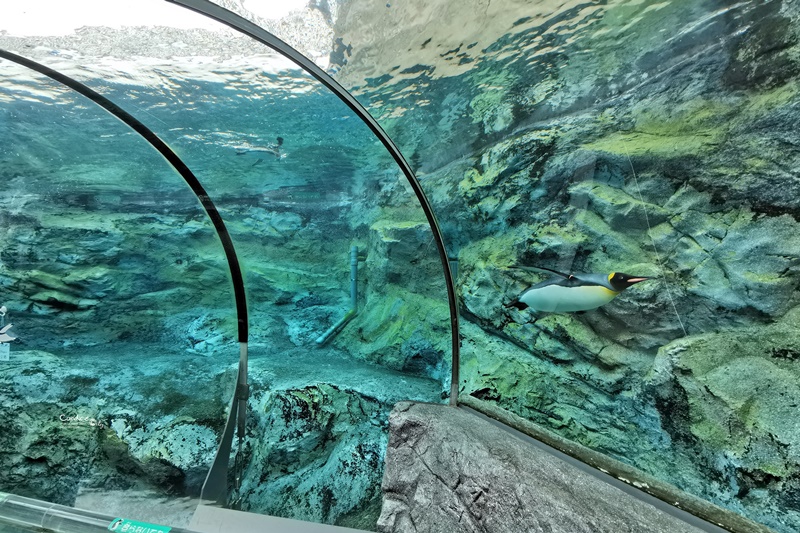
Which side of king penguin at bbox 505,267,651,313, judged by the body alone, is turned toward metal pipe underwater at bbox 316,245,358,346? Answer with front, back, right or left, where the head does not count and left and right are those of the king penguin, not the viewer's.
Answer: back

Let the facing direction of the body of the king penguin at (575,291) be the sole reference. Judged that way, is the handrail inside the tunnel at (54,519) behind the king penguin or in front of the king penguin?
behind

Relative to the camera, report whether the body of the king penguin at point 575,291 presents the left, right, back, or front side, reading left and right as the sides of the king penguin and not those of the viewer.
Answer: right
